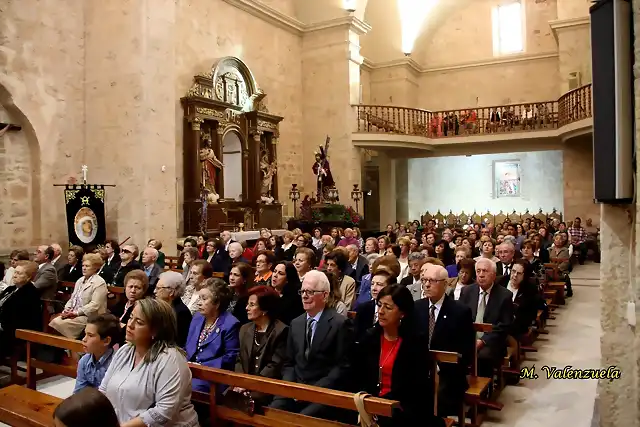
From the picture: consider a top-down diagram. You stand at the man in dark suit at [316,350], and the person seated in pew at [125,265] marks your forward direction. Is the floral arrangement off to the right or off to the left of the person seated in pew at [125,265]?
right

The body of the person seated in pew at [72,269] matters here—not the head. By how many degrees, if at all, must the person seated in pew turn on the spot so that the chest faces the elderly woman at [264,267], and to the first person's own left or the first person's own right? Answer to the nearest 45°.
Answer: approximately 90° to the first person's own left

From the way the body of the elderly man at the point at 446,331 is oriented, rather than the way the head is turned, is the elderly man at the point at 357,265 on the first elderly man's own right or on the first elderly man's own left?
on the first elderly man's own right

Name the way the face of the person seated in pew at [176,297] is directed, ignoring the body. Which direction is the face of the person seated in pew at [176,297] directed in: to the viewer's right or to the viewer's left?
to the viewer's left

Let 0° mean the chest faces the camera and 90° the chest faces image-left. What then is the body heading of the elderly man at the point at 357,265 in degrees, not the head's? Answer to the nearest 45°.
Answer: approximately 45°

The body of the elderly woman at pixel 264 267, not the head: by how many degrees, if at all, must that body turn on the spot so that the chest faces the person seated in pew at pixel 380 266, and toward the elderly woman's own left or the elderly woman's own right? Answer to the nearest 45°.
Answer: approximately 90° to the elderly woman's own left

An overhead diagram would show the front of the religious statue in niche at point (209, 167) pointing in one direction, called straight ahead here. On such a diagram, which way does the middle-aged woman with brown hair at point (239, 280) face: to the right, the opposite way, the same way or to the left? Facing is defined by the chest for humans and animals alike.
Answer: to the right

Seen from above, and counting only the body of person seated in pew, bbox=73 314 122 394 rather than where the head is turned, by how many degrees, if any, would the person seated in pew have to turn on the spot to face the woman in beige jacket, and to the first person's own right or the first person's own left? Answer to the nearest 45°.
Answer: approximately 135° to the first person's own right

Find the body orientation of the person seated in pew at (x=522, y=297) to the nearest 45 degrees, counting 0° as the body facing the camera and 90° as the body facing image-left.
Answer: approximately 45°

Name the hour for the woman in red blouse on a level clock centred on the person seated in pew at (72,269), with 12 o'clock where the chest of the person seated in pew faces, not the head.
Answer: The woman in red blouse is roughly at 10 o'clock from the person seated in pew.

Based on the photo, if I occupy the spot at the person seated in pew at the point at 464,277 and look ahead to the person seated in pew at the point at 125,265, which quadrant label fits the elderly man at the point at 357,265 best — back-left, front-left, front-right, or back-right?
front-right

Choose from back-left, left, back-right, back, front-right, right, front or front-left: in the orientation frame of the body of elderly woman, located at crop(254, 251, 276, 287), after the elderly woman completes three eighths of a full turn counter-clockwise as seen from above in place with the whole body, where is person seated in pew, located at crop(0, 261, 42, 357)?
back

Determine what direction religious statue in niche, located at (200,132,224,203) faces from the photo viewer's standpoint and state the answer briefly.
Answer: facing the viewer and to the right of the viewer

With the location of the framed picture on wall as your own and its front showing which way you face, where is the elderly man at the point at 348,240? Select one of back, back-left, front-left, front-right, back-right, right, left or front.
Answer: front

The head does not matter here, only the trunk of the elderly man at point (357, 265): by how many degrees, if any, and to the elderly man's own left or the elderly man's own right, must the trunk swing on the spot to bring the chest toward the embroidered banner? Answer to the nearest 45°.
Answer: approximately 90° to the elderly man's own right

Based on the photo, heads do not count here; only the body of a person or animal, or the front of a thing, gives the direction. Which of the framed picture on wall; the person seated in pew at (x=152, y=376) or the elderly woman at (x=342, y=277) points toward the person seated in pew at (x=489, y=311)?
the framed picture on wall

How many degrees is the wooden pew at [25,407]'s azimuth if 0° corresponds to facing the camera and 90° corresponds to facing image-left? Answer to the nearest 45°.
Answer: approximately 45°

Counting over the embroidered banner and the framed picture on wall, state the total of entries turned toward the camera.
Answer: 2

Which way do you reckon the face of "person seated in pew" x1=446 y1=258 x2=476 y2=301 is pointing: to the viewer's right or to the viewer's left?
to the viewer's left

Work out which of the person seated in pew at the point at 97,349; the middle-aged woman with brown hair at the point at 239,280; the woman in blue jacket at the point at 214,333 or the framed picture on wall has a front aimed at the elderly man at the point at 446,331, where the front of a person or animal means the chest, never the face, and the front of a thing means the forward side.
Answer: the framed picture on wall
